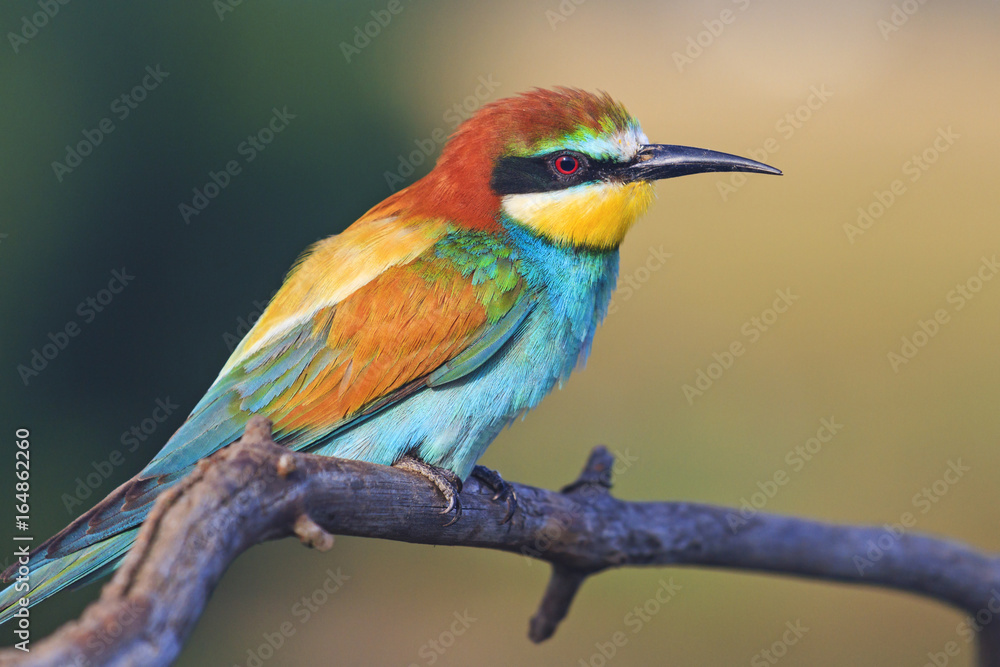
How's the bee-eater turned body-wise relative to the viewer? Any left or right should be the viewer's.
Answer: facing to the right of the viewer
